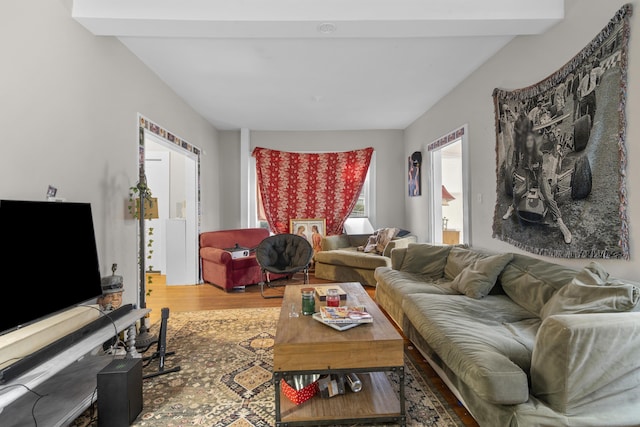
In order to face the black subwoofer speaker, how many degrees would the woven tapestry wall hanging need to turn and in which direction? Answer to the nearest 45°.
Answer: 0° — it already faces it

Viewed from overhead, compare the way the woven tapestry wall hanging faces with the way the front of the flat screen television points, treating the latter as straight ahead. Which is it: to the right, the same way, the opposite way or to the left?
the opposite way

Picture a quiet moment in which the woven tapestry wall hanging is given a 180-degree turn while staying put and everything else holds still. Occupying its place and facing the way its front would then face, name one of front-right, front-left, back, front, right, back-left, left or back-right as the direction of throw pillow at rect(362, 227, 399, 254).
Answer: left

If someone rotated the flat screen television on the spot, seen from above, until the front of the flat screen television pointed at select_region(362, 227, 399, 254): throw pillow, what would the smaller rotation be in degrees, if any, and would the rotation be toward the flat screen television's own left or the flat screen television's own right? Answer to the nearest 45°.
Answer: approximately 45° to the flat screen television's own left

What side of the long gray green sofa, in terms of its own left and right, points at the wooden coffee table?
front

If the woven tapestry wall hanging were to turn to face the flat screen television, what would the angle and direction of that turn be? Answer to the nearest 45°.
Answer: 0° — it already faces it

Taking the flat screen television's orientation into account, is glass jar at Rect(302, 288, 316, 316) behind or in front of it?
in front

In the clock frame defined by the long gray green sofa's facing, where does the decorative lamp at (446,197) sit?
The decorative lamp is roughly at 4 o'clock from the long gray green sofa.

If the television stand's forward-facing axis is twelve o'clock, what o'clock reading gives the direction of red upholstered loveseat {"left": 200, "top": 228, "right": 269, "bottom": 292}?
The red upholstered loveseat is roughly at 9 o'clock from the television stand.

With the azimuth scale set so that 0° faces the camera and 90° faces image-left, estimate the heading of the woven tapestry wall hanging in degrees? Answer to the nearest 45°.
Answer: approximately 45°

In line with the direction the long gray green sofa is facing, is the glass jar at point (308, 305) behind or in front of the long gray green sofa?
in front

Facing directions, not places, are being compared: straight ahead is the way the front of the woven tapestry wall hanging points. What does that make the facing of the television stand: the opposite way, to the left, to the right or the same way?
the opposite way

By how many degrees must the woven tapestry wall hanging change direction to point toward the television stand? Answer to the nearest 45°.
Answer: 0° — it already faces it
